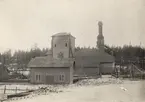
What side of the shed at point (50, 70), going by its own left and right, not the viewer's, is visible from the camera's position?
front
